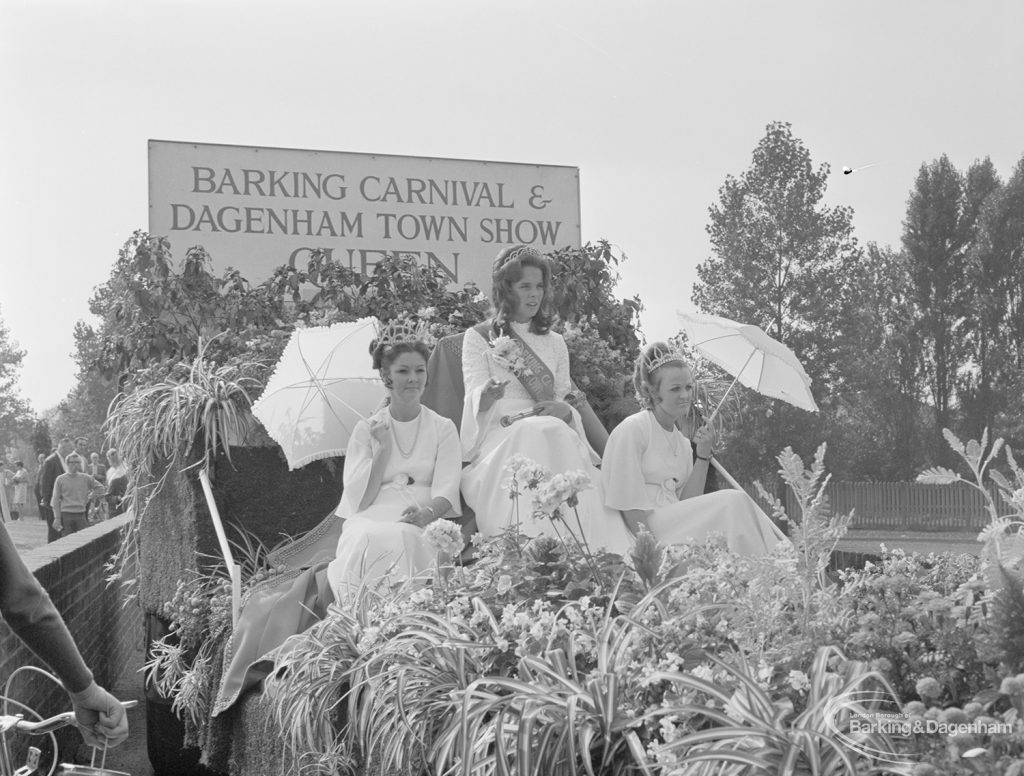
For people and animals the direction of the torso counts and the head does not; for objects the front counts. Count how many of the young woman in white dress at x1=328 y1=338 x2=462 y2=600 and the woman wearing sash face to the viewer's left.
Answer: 0

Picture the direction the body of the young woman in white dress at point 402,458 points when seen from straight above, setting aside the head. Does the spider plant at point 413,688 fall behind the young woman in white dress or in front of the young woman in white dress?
in front

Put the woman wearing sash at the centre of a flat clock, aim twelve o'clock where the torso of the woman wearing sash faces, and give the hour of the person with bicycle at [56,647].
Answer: The person with bicycle is roughly at 2 o'clock from the woman wearing sash.

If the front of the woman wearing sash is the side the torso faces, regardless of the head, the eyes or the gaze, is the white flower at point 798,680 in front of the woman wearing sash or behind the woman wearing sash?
in front

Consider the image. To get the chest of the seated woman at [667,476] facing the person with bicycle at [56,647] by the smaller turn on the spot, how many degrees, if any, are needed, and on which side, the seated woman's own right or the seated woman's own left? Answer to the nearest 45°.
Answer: approximately 45° to the seated woman's own right

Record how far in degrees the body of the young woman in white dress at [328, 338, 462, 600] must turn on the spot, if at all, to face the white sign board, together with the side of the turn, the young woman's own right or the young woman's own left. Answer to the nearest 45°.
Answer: approximately 180°

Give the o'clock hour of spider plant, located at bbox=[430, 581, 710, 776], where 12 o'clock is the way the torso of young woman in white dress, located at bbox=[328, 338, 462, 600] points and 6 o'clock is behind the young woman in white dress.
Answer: The spider plant is roughly at 12 o'clock from the young woman in white dress.

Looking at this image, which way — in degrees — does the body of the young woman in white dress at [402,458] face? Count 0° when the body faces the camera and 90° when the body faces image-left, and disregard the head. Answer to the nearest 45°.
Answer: approximately 0°

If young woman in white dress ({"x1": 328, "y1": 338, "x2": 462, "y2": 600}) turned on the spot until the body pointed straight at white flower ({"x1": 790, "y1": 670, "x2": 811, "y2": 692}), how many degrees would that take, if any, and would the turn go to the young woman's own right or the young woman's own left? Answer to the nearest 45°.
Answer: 0° — they already face it

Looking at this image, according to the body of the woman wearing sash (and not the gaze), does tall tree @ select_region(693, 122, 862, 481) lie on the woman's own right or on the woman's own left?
on the woman's own left

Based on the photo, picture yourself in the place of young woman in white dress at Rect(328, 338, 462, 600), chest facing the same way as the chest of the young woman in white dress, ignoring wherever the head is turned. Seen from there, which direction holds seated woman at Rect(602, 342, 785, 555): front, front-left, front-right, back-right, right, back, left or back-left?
left

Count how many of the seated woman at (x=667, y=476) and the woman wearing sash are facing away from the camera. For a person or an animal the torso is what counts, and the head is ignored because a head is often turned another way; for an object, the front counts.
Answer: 0
